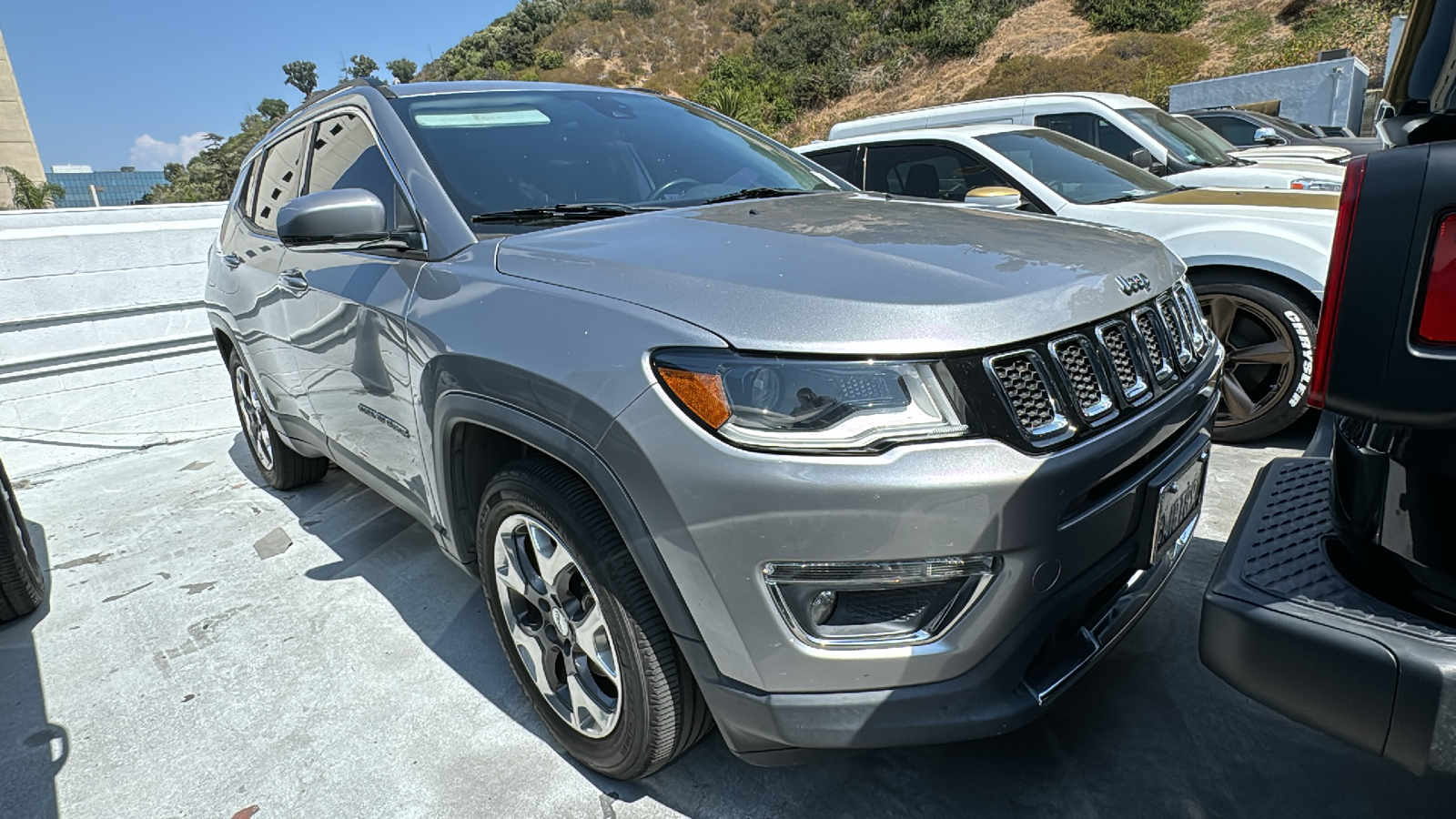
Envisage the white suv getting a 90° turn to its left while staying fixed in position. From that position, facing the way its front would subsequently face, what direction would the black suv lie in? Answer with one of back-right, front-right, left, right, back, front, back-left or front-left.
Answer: back-right

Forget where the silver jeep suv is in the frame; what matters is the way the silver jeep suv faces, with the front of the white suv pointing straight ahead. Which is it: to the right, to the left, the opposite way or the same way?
the same way

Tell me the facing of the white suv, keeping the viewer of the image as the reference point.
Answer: facing the viewer and to the right of the viewer

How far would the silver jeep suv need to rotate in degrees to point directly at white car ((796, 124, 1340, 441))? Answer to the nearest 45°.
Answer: approximately 90° to its left

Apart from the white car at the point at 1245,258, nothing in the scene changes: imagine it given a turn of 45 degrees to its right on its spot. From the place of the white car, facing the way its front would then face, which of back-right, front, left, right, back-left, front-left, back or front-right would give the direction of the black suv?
front

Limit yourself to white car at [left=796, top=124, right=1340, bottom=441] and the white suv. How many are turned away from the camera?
0

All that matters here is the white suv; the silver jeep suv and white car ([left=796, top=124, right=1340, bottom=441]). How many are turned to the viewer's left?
0

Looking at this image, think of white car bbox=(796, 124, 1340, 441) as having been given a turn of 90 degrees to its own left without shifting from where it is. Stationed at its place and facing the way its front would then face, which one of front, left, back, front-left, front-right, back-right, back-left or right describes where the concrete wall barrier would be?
back-left

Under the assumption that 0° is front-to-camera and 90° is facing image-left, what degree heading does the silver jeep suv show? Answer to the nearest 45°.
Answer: approximately 315°

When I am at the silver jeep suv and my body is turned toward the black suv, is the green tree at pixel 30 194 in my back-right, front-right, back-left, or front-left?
back-left

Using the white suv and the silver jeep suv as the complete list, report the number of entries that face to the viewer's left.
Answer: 0

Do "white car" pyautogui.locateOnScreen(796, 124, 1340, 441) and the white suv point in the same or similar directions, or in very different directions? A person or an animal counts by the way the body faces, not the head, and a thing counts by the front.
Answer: same or similar directions

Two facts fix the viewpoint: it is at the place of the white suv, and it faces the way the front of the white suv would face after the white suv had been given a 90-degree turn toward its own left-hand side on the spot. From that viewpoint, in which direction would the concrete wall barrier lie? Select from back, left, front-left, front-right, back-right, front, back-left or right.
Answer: back
